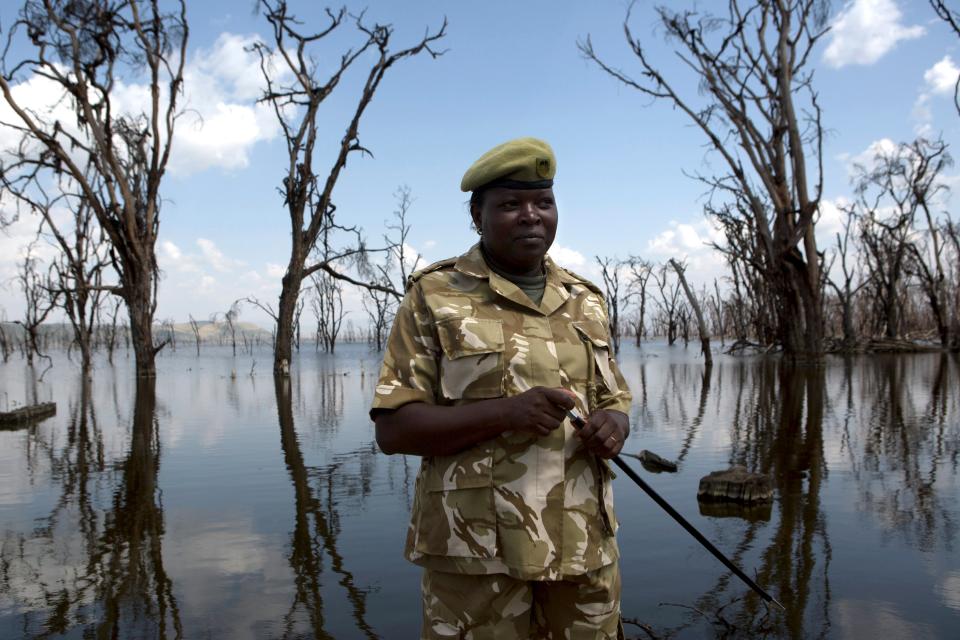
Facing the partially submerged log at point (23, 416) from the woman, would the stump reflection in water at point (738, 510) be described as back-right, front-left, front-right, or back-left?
front-right

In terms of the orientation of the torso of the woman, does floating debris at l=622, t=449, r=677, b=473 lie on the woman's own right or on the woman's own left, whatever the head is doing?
on the woman's own left

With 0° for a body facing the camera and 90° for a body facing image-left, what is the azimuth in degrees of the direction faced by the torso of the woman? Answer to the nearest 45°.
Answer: approximately 315°

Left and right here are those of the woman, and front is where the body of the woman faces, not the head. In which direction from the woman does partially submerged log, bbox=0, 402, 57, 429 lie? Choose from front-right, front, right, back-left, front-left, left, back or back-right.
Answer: back

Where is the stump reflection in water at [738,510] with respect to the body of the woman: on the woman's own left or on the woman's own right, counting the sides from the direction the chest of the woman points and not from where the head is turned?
on the woman's own left

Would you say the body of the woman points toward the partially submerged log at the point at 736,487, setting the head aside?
no

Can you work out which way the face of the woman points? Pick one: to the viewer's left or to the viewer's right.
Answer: to the viewer's right
